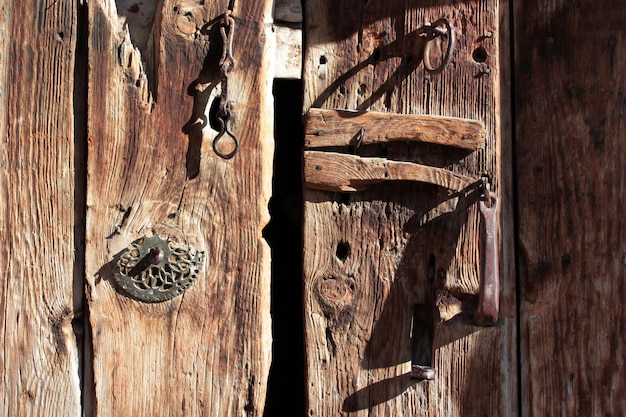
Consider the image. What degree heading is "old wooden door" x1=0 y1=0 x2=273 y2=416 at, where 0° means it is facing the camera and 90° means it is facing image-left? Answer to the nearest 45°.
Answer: approximately 0°

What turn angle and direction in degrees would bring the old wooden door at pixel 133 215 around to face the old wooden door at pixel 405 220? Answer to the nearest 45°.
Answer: approximately 90° to its left

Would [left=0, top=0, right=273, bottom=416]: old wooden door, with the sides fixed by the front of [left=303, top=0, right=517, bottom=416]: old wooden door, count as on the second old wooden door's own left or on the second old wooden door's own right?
on the second old wooden door's own right

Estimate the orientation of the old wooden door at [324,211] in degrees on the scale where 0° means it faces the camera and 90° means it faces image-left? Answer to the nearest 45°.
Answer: approximately 0°

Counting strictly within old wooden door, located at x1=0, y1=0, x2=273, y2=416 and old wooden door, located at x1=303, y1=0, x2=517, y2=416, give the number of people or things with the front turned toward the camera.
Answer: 2
